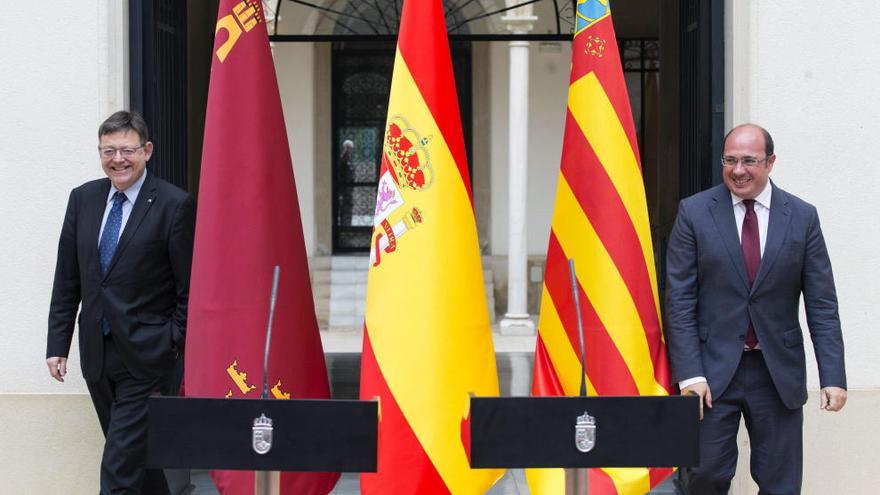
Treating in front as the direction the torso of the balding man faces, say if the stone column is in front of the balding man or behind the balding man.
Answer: behind

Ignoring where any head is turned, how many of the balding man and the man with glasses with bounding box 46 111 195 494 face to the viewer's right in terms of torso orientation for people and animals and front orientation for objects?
0

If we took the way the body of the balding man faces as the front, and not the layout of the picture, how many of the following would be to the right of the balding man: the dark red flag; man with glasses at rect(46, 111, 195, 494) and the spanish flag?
3

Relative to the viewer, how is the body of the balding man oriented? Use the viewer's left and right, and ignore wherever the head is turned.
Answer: facing the viewer

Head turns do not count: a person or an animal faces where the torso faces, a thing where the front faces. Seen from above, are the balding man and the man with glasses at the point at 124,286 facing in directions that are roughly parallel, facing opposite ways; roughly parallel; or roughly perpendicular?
roughly parallel

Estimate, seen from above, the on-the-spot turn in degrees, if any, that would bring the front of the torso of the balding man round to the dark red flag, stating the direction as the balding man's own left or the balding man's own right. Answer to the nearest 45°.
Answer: approximately 90° to the balding man's own right

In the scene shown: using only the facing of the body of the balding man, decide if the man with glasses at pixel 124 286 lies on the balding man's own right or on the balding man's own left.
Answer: on the balding man's own right

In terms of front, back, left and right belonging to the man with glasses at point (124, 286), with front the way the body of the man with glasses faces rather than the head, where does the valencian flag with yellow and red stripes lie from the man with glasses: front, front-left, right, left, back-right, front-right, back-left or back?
back-left

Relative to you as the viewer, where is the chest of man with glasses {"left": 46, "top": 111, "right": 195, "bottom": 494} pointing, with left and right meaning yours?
facing the viewer and to the left of the viewer

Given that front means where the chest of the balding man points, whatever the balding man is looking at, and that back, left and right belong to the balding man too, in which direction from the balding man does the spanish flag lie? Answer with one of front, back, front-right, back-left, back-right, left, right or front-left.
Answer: right

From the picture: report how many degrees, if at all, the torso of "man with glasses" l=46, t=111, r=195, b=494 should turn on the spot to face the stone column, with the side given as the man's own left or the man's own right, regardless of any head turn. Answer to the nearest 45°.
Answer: approximately 180°
